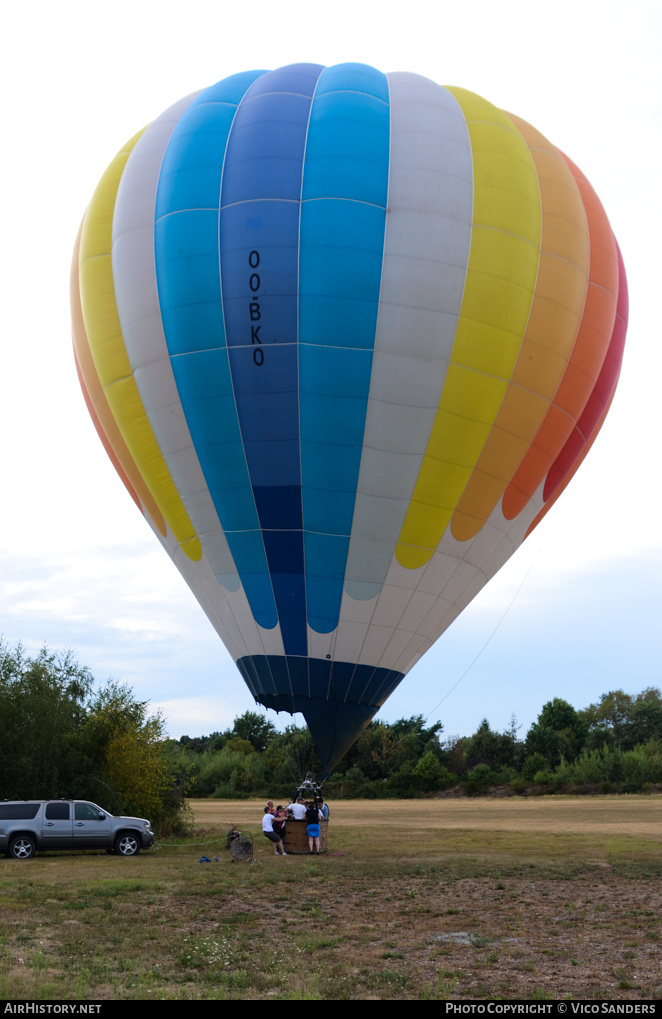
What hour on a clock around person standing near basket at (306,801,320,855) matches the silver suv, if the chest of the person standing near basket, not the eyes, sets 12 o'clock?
The silver suv is roughly at 9 o'clock from the person standing near basket.

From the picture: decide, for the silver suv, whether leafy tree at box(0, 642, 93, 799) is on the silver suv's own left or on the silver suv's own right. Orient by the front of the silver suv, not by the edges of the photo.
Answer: on the silver suv's own left

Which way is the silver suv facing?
to the viewer's right

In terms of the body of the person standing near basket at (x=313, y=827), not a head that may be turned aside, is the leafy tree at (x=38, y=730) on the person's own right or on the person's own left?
on the person's own left

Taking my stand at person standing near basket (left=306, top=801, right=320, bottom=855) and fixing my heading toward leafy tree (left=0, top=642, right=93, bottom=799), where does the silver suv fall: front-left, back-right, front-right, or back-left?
front-left

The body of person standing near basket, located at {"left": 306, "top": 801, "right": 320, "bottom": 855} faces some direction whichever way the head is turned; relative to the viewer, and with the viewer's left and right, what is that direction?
facing away from the viewer

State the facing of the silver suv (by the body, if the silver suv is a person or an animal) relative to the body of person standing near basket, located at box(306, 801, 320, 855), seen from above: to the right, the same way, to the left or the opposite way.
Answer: to the right

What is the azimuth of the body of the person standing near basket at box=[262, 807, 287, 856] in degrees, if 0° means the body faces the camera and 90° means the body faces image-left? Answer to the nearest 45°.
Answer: approximately 225°

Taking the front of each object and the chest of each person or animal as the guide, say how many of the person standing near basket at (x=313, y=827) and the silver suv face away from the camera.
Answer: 1

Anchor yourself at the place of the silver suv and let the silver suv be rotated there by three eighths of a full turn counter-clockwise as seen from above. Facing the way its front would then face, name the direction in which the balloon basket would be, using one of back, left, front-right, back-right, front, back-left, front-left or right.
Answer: back-right
